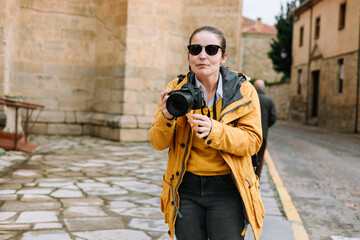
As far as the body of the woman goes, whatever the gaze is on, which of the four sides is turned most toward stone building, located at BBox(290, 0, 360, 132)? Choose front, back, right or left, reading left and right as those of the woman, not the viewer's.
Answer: back

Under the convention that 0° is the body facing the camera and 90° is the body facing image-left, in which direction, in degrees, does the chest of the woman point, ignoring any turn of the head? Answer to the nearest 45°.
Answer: approximately 0°

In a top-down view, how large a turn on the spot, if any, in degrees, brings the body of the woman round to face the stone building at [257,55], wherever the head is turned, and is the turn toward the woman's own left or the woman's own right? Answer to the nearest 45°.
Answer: approximately 180°

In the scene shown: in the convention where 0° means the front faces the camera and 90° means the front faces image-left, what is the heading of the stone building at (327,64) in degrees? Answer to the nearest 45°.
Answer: approximately 45°

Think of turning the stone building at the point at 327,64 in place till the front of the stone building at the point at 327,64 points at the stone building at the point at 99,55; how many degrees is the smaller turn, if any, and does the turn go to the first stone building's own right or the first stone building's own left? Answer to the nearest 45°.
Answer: approximately 45° to the first stone building's own left

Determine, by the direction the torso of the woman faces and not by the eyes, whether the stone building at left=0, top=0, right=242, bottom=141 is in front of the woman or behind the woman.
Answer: behind
